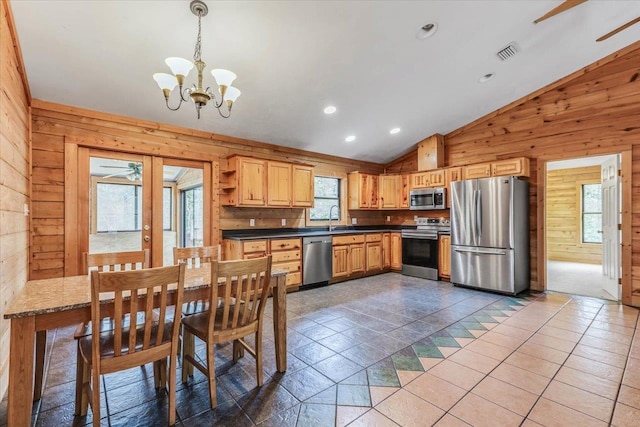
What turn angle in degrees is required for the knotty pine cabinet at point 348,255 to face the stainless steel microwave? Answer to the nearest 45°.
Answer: approximately 45° to its left

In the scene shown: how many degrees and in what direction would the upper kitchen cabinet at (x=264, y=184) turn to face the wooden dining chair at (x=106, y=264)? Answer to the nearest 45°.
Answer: approximately 90° to its right

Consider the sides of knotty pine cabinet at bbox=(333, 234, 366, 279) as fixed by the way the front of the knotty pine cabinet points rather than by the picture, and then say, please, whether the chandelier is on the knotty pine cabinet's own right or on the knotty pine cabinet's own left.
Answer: on the knotty pine cabinet's own right

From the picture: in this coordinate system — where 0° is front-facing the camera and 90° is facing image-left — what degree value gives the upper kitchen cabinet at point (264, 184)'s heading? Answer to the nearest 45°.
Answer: approximately 315°

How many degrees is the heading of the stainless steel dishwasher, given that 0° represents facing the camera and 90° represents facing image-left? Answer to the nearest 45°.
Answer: approximately 315°
